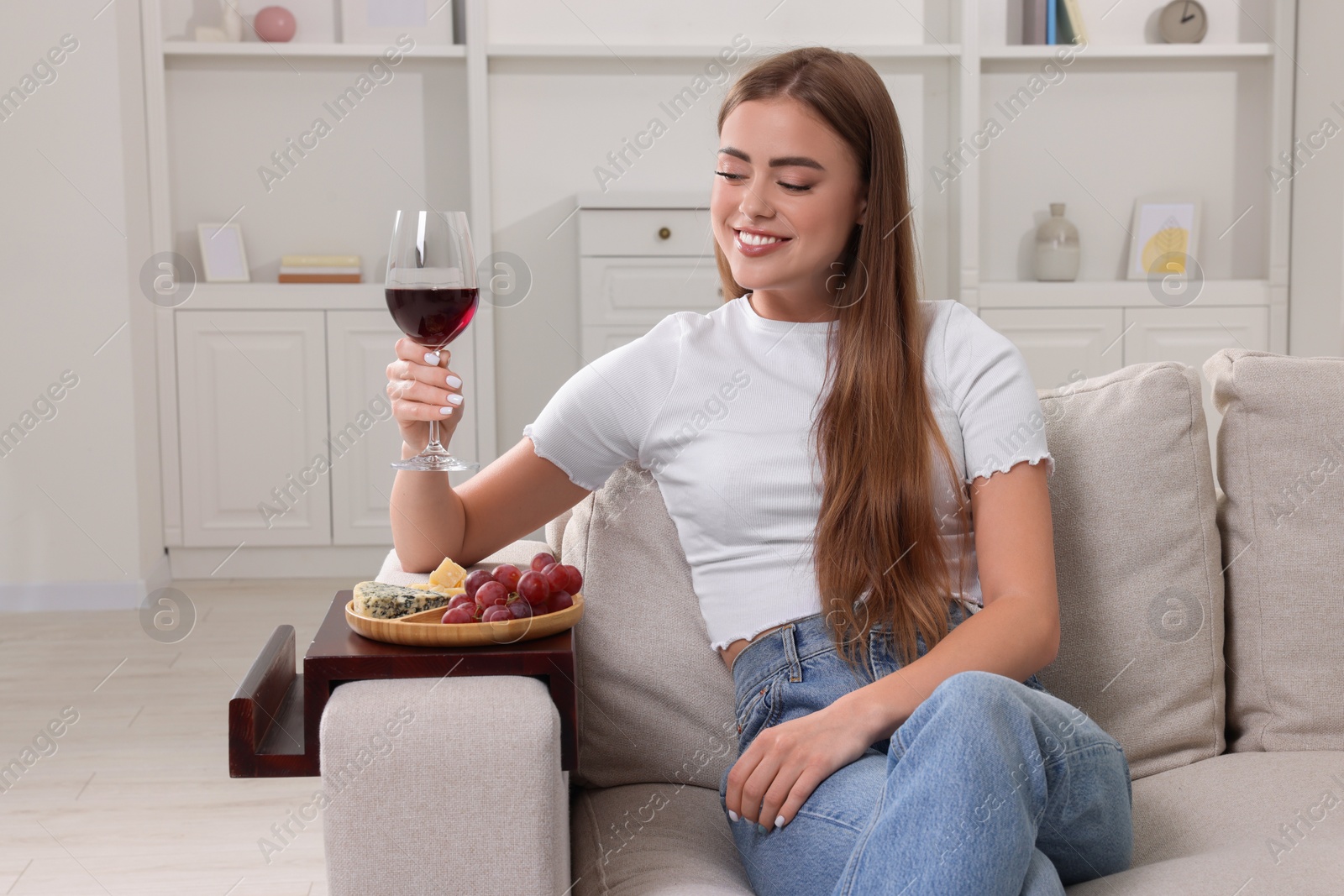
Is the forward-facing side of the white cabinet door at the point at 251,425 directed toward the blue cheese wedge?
yes

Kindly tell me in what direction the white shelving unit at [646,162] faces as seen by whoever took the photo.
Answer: facing the viewer

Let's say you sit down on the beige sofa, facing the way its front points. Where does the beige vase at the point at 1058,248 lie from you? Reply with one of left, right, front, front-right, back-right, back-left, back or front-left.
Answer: back

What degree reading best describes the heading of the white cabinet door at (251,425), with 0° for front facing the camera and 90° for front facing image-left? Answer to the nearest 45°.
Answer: approximately 0°

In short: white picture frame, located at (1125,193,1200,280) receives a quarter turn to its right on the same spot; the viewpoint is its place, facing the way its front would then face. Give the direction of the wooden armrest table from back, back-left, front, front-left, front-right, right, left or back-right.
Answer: left

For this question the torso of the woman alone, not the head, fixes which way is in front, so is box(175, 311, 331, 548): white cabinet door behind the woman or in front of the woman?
behind

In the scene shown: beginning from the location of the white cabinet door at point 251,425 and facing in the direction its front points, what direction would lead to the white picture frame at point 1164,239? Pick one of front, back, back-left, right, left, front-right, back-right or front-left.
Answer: left

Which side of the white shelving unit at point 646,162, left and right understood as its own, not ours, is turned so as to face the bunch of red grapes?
front

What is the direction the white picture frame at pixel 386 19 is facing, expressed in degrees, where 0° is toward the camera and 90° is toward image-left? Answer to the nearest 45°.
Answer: approximately 0°

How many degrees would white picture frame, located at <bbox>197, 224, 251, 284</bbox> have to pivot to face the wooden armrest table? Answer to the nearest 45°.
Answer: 0° — it already faces it
